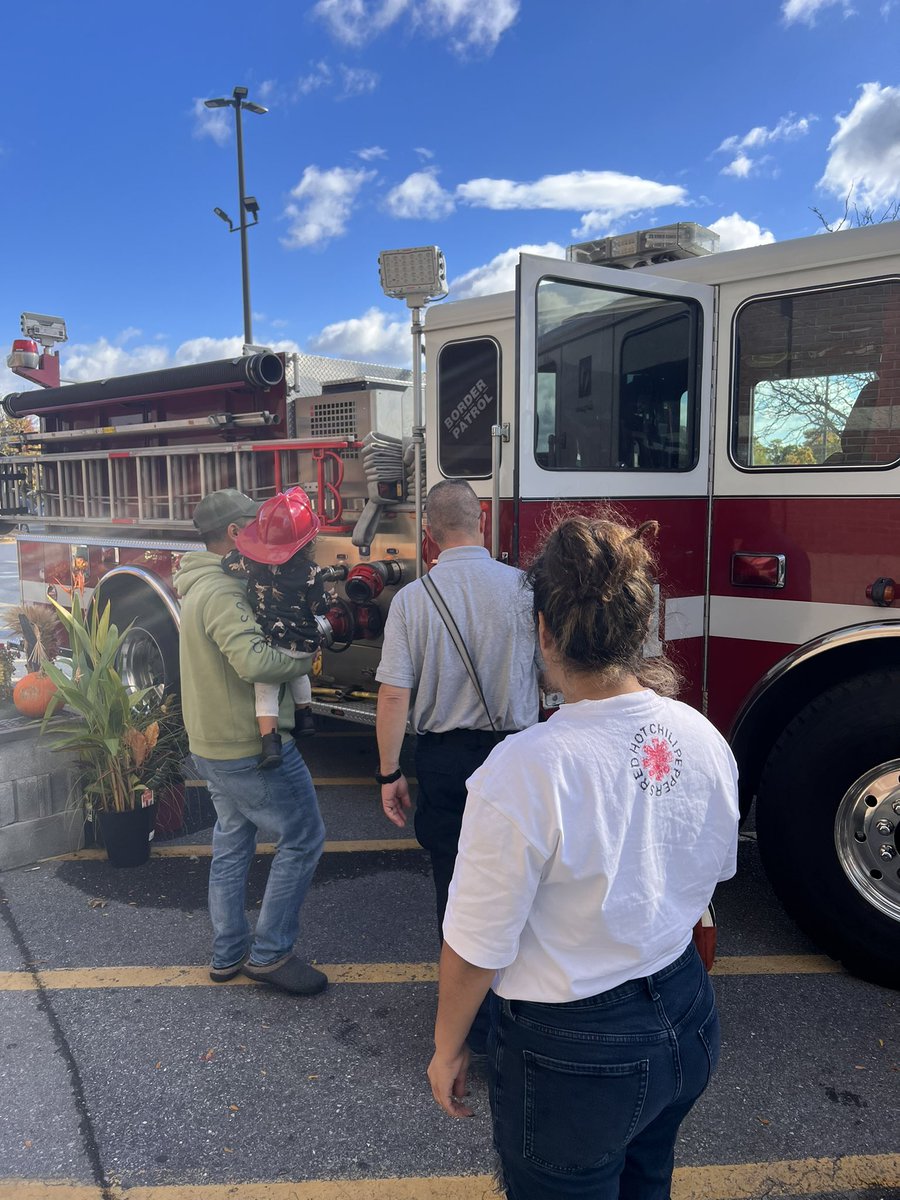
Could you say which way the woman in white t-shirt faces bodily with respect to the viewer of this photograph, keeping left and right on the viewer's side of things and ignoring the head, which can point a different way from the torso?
facing away from the viewer and to the left of the viewer

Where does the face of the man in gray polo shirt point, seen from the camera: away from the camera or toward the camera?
away from the camera

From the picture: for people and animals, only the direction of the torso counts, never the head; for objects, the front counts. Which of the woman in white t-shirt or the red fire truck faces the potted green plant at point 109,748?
the woman in white t-shirt

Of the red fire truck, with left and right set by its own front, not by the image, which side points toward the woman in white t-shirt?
right

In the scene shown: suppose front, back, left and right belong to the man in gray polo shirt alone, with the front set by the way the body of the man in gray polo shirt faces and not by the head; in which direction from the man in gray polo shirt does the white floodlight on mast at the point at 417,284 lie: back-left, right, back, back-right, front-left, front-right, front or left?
front

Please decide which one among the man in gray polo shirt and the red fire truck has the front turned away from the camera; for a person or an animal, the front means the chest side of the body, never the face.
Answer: the man in gray polo shirt

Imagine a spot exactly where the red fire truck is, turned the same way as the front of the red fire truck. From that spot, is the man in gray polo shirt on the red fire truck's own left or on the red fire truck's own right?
on the red fire truck's own right

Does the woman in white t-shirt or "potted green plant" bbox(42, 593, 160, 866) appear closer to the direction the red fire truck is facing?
the woman in white t-shirt

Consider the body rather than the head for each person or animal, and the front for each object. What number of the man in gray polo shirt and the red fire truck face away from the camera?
1

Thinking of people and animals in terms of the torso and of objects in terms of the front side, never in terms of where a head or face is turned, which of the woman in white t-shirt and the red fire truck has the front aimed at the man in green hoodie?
the woman in white t-shirt

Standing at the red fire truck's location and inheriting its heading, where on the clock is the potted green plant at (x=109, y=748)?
The potted green plant is roughly at 5 o'clock from the red fire truck.

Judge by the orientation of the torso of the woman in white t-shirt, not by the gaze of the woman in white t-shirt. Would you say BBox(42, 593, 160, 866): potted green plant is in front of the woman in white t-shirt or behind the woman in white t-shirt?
in front

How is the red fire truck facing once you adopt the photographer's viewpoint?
facing the viewer and to the right of the viewer

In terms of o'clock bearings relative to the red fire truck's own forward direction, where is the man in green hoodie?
The man in green hoodie is roughly at 4 o'clock from the red fire truck.

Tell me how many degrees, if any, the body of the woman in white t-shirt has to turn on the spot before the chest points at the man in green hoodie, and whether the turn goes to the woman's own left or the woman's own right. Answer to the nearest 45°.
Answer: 0° — they already face them

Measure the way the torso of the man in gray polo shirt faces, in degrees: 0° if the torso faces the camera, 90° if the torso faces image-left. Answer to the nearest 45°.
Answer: approximately 180°
